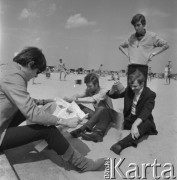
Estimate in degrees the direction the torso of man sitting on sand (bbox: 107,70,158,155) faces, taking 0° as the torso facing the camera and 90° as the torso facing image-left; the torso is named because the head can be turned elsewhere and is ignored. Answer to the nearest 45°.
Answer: approximately 45°

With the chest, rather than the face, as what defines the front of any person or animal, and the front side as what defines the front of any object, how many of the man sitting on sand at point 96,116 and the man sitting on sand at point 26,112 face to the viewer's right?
1

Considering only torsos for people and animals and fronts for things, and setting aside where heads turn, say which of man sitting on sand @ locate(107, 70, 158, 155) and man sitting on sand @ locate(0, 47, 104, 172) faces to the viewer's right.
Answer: man sitting on sand @ locate(0, 47, 104, 172)

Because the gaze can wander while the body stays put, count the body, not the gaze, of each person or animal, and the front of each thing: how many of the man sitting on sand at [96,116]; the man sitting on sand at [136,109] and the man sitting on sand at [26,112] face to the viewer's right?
1

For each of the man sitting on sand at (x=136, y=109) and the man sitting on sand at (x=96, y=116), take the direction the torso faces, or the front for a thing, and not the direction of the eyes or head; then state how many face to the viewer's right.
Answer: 0

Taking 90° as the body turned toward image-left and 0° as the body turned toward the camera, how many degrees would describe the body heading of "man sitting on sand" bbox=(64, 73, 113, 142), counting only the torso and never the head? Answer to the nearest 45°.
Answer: approximately 45°

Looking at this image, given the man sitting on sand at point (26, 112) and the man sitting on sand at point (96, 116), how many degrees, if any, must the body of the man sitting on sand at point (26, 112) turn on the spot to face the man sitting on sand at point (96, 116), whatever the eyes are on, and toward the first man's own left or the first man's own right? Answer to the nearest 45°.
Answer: approximately 45° to the first man's own left

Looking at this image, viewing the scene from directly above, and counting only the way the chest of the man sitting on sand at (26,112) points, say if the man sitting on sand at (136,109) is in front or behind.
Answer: in front

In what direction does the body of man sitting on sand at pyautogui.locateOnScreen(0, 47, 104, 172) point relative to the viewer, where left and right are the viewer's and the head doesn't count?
facing to the right of the viewer

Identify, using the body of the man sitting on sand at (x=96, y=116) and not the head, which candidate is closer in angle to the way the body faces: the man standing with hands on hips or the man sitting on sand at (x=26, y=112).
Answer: the man sitting on sand

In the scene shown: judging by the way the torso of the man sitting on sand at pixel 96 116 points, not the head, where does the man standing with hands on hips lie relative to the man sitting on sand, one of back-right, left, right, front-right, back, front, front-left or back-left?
back

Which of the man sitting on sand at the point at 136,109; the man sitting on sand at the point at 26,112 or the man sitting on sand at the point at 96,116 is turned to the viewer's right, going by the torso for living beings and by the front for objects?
the man sitting on sand at the point at 26,112

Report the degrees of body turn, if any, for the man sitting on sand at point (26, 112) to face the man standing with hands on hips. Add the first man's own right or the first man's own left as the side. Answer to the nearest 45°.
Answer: approximately 45° to the first man's own left
